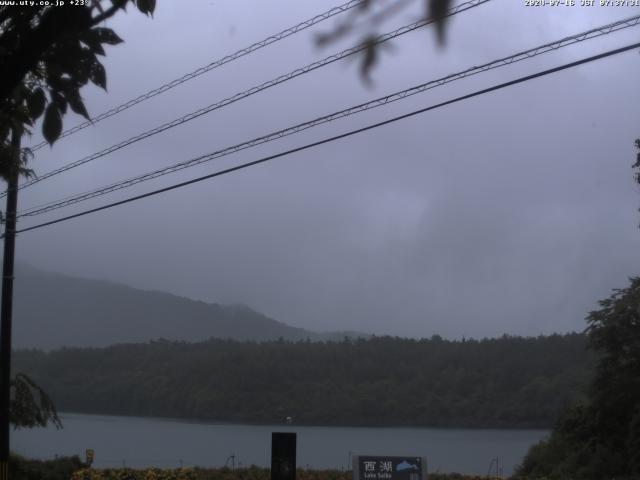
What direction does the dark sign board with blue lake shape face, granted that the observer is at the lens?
facing the viewer

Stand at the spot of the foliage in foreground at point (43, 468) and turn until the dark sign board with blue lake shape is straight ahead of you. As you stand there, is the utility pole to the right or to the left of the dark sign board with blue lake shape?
right

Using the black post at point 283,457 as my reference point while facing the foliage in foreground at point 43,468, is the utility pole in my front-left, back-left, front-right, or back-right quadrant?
front-left

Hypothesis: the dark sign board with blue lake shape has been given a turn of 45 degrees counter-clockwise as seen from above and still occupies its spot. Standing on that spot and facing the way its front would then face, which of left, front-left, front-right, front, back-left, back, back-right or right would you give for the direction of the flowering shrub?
back

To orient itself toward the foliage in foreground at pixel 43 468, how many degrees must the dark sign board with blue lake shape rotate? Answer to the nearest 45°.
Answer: approximately 135° to its right

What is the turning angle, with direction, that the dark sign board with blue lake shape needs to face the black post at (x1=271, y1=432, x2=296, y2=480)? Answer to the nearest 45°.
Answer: approximately 90° to its right

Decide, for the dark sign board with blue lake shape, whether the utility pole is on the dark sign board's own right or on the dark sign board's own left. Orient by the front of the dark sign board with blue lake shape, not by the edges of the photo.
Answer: on the dark sign board's own right
